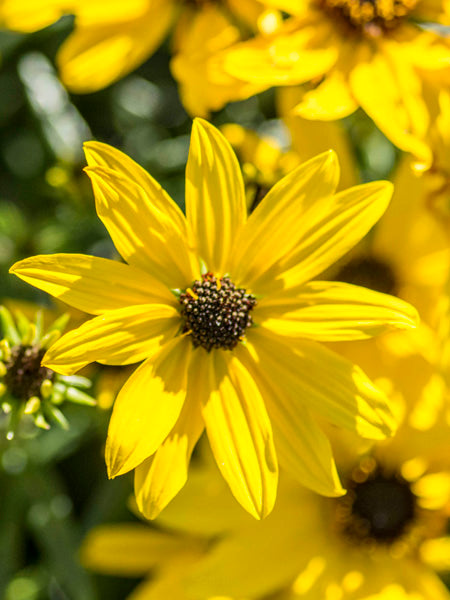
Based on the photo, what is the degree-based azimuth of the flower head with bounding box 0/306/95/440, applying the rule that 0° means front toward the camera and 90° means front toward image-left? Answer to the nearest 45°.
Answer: approximately 0°
